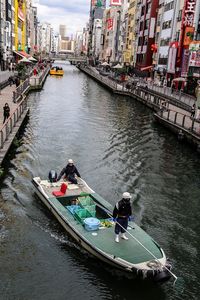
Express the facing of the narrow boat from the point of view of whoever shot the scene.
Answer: facing the viewer and to the right of the viewer

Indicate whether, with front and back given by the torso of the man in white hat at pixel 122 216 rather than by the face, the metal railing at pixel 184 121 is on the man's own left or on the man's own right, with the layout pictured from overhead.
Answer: on the man's own left

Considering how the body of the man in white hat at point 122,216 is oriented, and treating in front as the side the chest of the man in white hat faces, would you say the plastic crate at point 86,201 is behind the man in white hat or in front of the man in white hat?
behind

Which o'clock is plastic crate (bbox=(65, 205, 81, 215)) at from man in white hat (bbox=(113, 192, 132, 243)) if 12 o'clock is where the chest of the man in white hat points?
The plastic crate is roughly at 6 o'clock from the man in white hat.

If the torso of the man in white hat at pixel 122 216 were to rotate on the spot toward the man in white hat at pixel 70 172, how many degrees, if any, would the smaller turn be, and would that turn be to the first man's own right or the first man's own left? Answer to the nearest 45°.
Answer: approximately 180°

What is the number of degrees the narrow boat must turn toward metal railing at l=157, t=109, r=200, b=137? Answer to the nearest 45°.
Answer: approximately 135° to its left

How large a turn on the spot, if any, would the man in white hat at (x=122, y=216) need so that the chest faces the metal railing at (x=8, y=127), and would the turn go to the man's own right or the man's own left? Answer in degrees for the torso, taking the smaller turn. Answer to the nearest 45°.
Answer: approximately 180°
